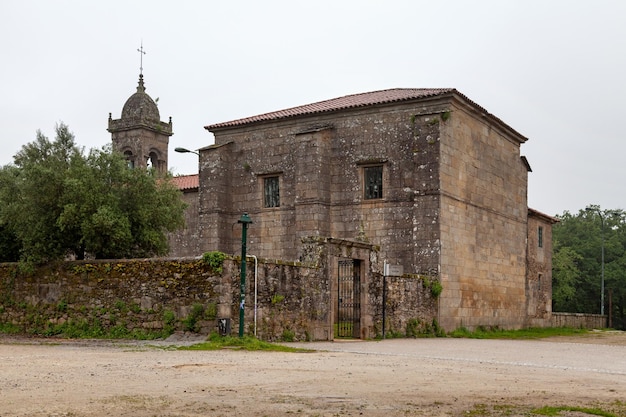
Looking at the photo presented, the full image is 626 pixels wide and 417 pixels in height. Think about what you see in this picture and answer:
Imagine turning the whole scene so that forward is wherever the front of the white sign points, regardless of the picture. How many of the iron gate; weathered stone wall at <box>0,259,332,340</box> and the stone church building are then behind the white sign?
1

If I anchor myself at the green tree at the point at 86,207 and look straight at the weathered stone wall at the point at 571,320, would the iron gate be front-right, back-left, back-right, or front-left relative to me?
front-right

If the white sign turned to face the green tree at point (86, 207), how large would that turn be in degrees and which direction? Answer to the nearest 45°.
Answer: approximately 90° to its right

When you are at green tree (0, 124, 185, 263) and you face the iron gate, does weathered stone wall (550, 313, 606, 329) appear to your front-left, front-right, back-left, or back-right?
front-left

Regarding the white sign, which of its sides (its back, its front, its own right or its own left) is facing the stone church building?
back

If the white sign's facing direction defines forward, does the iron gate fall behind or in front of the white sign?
in front

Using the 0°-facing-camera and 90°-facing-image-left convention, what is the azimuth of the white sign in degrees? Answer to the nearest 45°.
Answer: approximately 0°
